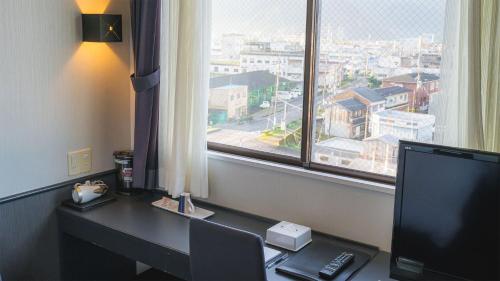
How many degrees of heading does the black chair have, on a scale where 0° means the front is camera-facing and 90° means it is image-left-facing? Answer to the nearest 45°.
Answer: approximately 225°

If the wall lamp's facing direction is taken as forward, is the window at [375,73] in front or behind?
in front

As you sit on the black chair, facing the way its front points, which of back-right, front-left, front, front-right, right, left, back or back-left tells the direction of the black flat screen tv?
front-right

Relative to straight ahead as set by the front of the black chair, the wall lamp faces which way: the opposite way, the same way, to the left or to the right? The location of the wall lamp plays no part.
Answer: to the right

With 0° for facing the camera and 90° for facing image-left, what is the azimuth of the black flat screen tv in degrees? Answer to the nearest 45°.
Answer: approximately 45°

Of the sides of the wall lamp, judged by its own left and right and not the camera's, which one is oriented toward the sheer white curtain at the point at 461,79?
front

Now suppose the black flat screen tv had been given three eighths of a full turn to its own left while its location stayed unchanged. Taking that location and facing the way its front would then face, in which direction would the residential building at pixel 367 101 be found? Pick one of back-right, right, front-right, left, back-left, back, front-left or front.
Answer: front-left

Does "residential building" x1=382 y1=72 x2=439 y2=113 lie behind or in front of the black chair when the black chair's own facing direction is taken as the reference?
in front

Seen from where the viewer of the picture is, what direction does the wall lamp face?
facing the viewer and to the right of the viewer

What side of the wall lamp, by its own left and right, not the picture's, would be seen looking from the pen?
front

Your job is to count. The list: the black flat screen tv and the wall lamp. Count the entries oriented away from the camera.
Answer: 0

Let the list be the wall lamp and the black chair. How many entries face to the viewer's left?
0

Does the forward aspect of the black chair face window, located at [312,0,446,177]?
yes

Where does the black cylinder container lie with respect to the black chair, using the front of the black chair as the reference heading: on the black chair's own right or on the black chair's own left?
on the black chair's own left

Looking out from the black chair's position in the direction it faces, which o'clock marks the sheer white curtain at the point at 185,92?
The sheer white curtain is roughly at 10 o'clock from the black chair.
